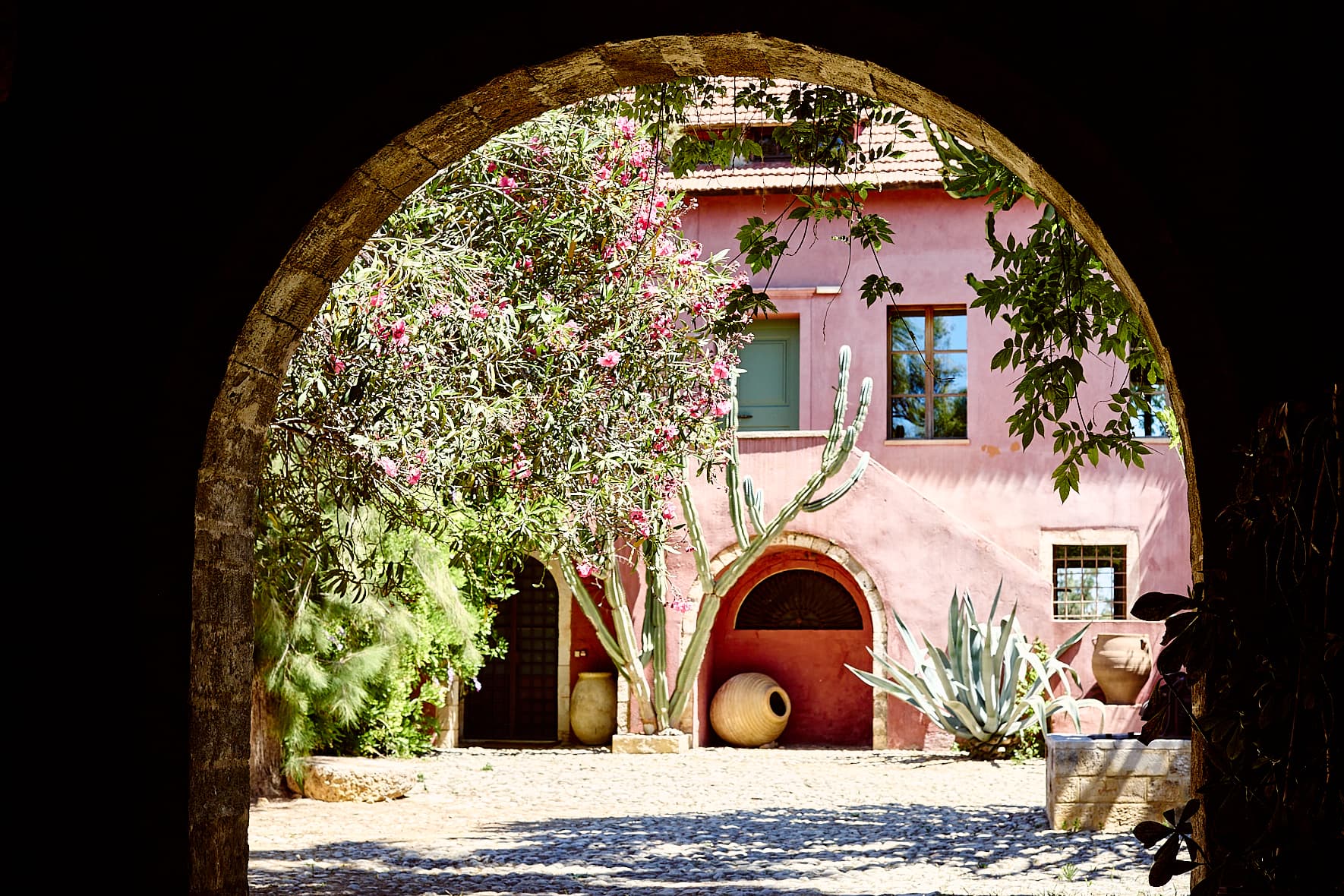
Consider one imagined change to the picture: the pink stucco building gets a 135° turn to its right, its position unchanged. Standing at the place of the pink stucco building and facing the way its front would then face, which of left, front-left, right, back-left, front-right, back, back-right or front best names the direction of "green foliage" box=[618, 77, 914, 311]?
back-left

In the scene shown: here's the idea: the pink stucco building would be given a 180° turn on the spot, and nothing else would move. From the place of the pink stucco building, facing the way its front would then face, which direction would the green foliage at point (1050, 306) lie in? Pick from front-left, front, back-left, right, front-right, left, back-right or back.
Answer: back

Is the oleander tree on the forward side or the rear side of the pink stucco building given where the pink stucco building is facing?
on the forward side

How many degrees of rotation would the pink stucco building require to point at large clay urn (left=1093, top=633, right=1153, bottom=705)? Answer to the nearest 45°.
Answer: approximately 45° to its left

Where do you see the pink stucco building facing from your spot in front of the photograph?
facing the viewer

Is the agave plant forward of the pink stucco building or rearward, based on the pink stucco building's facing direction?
forward

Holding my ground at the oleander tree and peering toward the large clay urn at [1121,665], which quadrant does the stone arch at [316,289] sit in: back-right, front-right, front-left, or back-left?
back-right

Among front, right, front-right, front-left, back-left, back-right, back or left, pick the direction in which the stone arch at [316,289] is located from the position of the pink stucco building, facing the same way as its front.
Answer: front

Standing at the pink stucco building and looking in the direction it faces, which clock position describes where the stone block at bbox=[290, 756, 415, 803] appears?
The stone block is roughly at 1 o'clock from the pink stucco building.

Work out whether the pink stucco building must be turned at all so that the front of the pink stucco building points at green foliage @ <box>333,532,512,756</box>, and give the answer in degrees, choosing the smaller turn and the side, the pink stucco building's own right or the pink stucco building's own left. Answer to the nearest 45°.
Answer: approximately 45° to the pink stucco building's own right

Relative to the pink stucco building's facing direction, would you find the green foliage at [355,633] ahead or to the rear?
ahead
